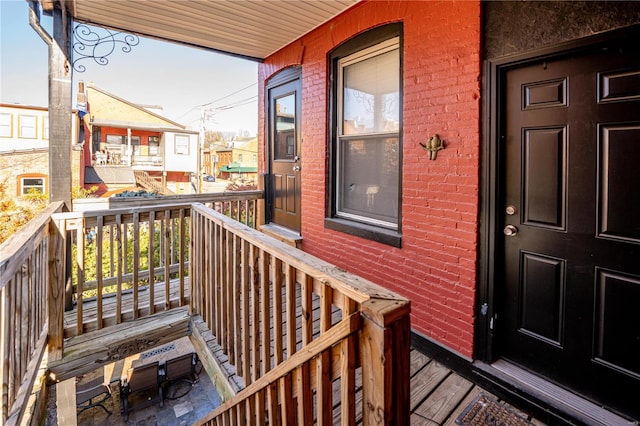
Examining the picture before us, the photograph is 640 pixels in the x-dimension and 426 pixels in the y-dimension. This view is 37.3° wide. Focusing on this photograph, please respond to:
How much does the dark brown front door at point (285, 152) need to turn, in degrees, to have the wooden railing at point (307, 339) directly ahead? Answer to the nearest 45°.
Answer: approximately 45° to its left

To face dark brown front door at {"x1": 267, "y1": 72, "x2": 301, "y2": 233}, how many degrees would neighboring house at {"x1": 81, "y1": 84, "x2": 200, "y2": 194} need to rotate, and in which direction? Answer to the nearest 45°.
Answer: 0° — it already faces it

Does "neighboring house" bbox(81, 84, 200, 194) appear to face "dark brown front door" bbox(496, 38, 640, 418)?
yes

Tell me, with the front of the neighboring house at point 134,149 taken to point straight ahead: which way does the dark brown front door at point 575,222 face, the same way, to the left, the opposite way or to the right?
to the right

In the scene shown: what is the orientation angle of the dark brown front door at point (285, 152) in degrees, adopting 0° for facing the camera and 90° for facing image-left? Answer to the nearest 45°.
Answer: approximately 45°

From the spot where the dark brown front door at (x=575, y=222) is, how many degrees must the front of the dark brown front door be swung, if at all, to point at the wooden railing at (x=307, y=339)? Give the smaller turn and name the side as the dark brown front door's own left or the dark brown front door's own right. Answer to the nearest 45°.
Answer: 0° — it already faces it

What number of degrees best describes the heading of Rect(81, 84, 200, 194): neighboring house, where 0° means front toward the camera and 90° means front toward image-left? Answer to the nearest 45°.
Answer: approximately 0°
